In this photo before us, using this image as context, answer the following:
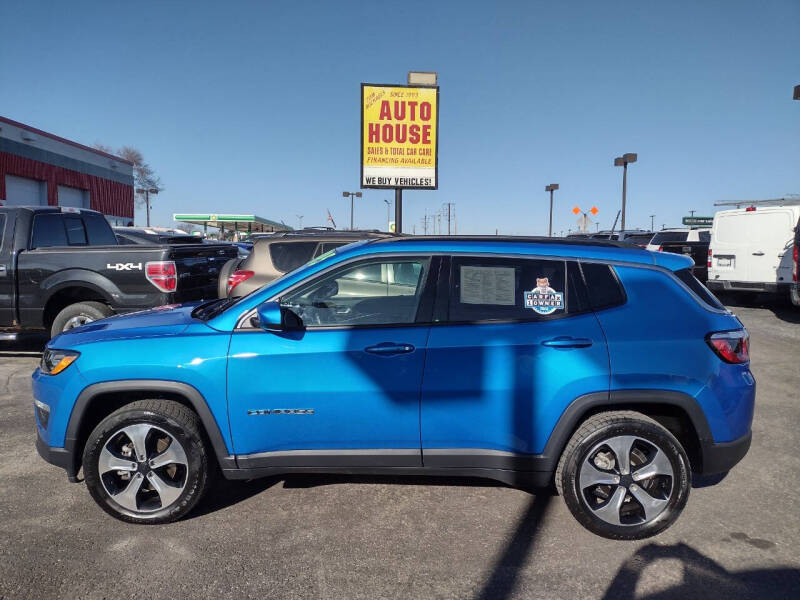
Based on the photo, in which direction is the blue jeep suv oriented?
to the viewer's left

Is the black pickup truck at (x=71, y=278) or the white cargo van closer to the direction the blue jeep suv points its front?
the black pickup truck

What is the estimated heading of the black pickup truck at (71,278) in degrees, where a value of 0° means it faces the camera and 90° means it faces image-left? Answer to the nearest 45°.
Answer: approximately 135°

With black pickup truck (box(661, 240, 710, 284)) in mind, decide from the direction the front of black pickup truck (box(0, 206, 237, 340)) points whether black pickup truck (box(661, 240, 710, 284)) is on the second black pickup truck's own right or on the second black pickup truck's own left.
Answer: on the second black pickup truck's own right

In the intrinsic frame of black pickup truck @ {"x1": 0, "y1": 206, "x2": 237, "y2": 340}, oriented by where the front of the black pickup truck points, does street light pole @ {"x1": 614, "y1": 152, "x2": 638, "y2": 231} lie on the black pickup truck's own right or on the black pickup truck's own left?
on the black pickup truck's own right

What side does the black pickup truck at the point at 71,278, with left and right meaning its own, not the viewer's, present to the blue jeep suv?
back
